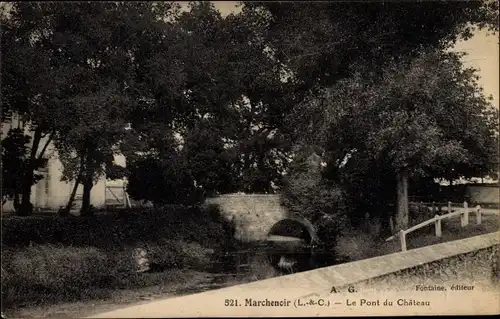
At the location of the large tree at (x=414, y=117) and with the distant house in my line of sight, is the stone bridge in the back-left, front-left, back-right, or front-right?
front-right
